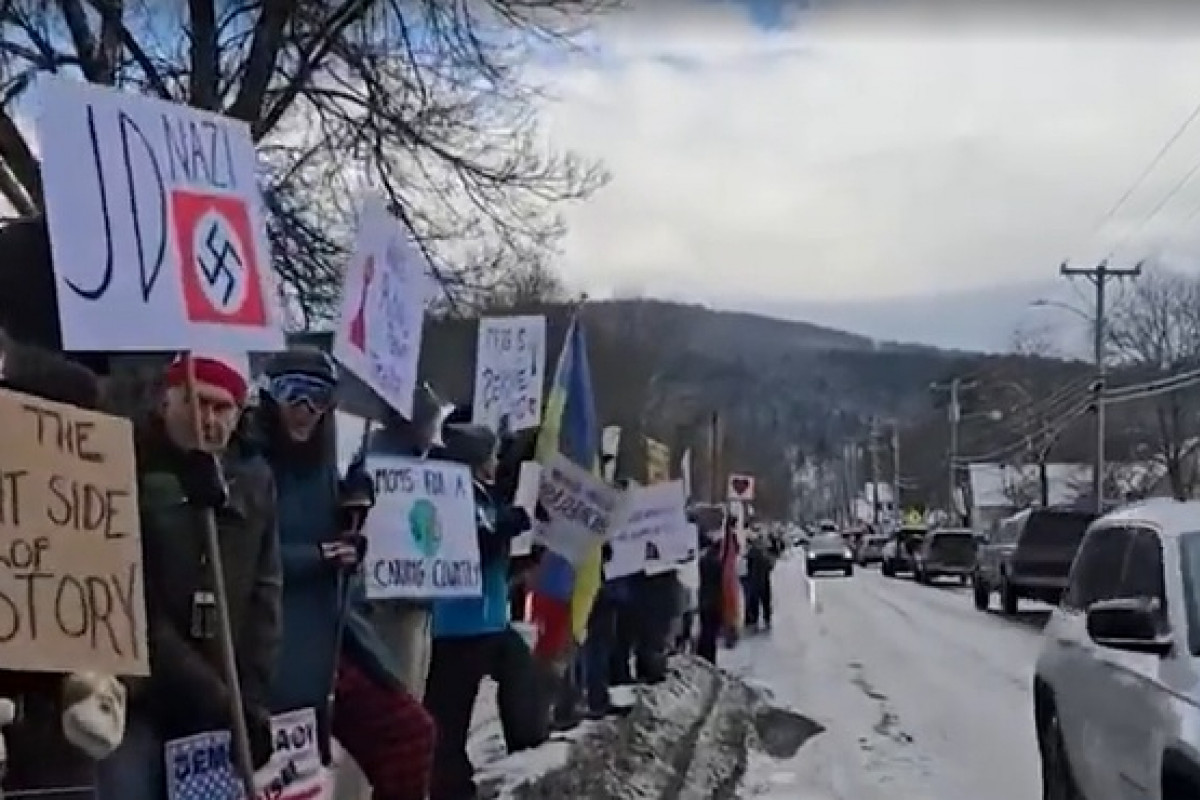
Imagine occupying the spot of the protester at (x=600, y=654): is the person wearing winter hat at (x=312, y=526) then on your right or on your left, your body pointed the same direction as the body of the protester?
on your right

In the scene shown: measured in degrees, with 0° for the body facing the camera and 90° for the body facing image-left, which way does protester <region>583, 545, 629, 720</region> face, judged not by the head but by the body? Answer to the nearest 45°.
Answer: approximately 270°

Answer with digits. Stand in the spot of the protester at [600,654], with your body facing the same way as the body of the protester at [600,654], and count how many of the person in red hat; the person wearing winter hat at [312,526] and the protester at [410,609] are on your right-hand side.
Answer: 3

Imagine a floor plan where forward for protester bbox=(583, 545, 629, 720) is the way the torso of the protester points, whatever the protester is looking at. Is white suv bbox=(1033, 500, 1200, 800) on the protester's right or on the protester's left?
on the protester's right

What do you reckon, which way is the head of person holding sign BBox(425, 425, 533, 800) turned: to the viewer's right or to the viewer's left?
to the viewer's right

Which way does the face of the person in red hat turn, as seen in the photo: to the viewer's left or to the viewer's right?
to the viewer's right

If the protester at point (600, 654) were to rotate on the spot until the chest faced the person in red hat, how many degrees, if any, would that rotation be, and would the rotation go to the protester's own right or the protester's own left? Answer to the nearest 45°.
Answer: approximately 90° to the protester's own right

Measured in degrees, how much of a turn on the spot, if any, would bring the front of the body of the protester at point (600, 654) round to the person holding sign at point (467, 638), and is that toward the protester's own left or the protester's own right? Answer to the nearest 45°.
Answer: approximately 90° to the protester's own right

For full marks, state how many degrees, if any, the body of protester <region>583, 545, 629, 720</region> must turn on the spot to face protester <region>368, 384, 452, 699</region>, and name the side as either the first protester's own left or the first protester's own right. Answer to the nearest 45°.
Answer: approximately 90° to the first protester's own right
